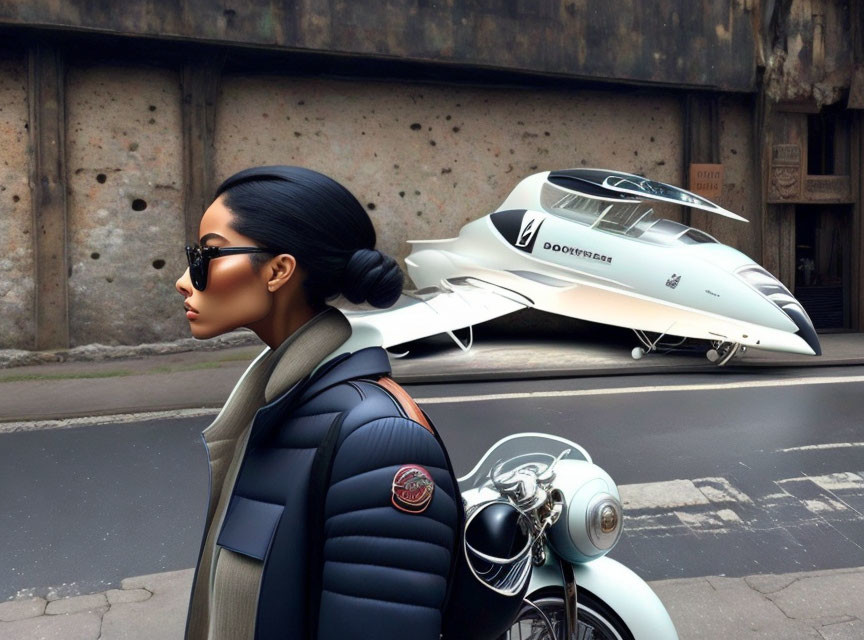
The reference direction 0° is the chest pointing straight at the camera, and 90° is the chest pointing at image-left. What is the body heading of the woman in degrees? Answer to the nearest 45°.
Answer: approximately 90°

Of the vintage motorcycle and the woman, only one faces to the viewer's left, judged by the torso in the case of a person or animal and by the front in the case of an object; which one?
the woman

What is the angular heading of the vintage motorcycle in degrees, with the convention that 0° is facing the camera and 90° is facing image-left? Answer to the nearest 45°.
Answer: approximately 315°

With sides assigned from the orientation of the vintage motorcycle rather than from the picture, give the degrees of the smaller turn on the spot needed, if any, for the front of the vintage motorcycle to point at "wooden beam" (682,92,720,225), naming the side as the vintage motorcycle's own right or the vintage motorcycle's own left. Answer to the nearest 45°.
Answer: approximately 135° to the vintage motorcycle's own left

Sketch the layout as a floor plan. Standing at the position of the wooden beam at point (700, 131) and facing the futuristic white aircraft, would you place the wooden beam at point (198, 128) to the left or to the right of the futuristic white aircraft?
right

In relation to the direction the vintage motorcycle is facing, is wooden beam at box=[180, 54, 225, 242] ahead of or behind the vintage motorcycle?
behind

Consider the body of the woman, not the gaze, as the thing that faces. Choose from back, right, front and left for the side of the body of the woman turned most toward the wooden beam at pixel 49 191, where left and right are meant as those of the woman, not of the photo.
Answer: right

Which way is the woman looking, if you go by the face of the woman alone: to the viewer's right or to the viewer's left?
to the viewer's left

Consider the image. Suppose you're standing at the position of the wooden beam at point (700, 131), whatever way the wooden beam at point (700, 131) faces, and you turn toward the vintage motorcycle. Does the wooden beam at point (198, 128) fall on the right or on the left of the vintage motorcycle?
right

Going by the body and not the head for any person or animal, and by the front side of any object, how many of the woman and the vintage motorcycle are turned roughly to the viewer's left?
1
